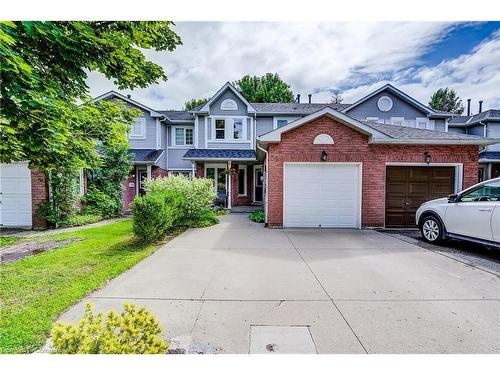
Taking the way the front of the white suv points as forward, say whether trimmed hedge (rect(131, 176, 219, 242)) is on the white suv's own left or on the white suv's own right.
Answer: on the white suv's own left

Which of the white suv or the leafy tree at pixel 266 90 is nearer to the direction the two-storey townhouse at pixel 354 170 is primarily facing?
the white suv

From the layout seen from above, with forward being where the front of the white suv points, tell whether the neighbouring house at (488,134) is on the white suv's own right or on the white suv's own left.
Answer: on the white suv's own right

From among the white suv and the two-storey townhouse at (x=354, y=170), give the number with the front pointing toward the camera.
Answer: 1

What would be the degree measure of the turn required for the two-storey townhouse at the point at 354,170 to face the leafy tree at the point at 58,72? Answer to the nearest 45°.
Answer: approximately 45° to its right

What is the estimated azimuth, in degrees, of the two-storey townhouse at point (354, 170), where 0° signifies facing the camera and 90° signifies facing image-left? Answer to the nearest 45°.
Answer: approximately 0°

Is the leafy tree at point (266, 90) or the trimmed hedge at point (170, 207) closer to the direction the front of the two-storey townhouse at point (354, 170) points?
the trimmed hedge

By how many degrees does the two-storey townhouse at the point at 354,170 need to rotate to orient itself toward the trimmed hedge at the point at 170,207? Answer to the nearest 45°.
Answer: approximately 90° to its right

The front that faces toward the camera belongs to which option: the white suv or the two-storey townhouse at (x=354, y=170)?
the two-storey townhouse
